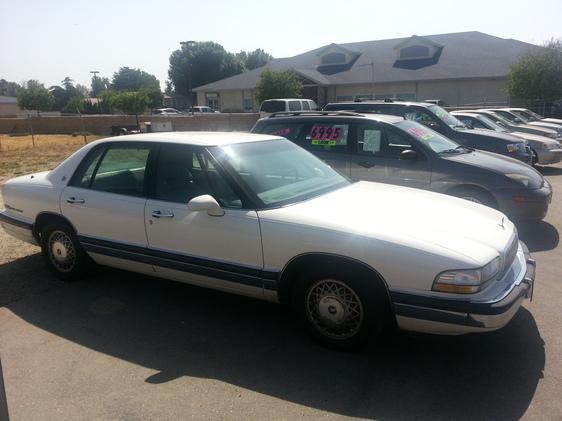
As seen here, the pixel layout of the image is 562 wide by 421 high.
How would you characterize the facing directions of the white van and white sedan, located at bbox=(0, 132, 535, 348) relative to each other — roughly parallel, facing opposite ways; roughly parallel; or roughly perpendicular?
roughly perpendicular

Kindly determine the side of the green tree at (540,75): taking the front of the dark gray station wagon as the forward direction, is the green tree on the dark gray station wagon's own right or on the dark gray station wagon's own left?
on the dark gray station wagon's own left

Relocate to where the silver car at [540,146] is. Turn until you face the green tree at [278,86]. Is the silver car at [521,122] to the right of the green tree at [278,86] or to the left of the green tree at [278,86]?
right

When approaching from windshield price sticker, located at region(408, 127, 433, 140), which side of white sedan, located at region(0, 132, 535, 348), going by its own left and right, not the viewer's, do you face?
left

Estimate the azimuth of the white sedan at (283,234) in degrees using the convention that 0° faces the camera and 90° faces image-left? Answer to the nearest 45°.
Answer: approximately 315°

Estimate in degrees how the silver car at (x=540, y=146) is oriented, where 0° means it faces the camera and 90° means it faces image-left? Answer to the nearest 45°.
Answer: approximately 315°

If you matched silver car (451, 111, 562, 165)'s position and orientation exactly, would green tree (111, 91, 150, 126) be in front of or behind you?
behind

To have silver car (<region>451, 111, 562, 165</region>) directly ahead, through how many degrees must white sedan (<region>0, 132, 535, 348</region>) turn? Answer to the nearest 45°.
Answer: approximately 90° to its left

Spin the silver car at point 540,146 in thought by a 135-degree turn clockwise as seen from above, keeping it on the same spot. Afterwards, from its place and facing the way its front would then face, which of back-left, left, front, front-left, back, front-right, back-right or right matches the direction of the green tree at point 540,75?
right

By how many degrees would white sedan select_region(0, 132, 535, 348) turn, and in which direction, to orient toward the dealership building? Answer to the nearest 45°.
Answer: approximately 135° to its left

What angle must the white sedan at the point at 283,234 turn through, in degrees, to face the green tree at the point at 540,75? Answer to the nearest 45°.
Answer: approximately 90° to its left
